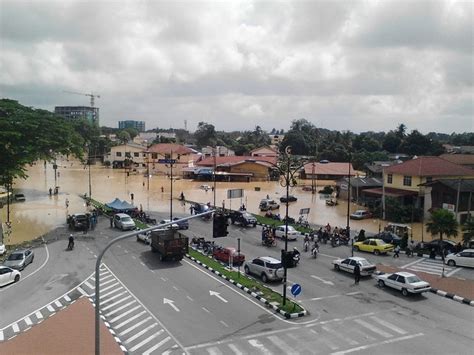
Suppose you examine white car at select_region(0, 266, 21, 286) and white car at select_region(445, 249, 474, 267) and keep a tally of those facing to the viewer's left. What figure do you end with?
1

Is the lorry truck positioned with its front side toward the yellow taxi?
no

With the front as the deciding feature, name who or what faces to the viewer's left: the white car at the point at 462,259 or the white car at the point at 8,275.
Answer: the white car at the point at 462,259

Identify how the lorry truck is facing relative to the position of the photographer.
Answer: facing away from the viewer and to the left of the viewer

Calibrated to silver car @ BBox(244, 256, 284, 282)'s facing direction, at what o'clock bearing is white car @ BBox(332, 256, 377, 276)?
The white car is roughly at 4 o'clock from the silver car.

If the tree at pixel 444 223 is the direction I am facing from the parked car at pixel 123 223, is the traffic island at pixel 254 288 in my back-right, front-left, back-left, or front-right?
front-right

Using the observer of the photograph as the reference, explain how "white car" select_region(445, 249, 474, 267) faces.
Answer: facing to the left of the viewer

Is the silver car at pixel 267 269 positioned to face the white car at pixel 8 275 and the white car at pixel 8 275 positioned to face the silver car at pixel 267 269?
no

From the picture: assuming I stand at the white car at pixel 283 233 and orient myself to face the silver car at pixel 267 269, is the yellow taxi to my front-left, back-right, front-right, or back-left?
front-left
